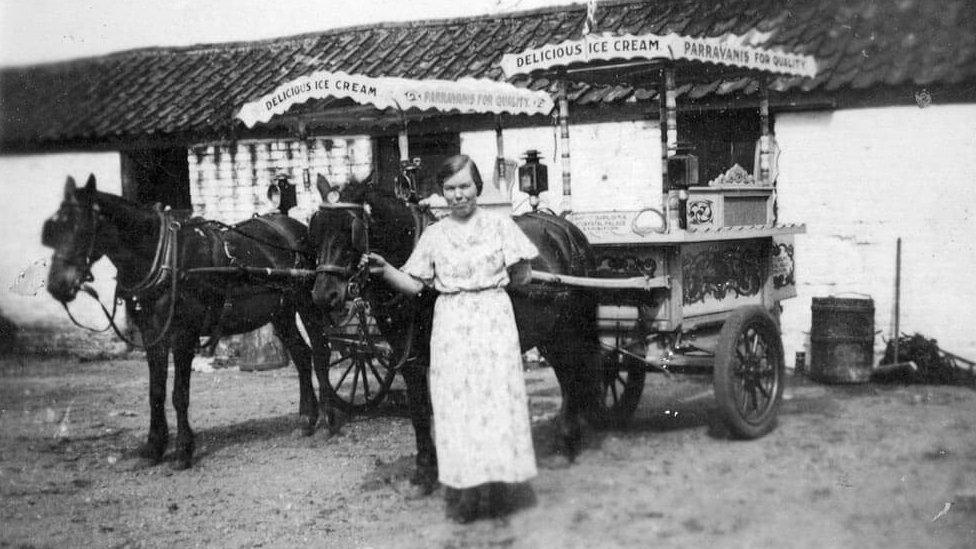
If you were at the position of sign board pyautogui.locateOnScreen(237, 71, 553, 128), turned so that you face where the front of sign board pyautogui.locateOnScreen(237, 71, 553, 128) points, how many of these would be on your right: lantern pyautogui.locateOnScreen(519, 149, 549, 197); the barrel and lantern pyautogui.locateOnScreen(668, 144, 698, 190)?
0

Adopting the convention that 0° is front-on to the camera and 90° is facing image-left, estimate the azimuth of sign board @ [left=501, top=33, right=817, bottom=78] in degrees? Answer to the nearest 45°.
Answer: approximately 0°

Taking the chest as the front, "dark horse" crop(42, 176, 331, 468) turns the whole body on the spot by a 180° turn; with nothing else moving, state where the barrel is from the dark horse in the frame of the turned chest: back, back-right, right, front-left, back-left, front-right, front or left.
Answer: front-right

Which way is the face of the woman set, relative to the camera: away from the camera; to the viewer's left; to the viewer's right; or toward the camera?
toward the camera

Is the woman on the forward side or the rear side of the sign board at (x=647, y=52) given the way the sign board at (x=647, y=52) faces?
on the forward side

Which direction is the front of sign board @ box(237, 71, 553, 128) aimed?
toward the camera

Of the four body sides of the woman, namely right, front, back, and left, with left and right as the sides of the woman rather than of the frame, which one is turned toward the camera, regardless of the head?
front

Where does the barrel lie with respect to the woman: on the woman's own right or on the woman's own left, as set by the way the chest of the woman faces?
on the woman's own left

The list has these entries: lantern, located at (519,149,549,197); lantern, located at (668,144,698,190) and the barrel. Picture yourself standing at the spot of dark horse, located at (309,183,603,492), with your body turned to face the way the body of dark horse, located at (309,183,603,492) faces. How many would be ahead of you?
0

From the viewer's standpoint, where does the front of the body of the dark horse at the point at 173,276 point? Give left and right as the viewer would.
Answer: facing the viewer and to the left of the viewer

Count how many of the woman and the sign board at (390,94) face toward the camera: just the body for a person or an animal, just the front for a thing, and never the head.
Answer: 2

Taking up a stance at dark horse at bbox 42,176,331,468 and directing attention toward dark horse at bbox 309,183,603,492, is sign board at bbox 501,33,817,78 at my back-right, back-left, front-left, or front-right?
front-left

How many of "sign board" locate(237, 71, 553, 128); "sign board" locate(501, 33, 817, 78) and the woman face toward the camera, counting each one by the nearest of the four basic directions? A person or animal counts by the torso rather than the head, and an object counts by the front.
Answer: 3

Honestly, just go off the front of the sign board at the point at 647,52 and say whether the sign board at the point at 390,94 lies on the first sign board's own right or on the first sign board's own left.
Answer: on the first sign board's own right
